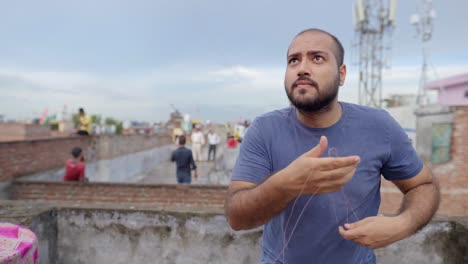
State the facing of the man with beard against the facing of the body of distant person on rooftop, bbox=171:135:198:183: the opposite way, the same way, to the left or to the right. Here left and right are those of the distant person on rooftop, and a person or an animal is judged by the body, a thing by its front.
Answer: the opposite way

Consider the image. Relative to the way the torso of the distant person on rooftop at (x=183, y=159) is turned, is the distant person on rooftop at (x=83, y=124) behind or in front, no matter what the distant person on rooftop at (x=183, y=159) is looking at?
in front

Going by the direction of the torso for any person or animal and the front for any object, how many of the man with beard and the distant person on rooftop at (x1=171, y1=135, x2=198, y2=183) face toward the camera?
1

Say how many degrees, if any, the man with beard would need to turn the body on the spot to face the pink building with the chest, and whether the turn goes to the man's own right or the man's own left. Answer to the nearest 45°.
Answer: approximately 180°

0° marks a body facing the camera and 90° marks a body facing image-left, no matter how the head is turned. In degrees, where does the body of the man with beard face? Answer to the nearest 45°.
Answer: approximately 0°

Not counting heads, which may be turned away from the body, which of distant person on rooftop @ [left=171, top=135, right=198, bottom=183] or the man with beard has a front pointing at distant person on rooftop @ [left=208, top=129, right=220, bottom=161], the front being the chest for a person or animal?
distant person on rooftop @ [left=171, top=135, right=198, bottom=183]

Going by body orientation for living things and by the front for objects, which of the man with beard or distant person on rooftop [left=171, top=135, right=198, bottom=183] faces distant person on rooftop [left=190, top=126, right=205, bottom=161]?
distant person on rooftop [left=171, top=135, right=198, bottom=183]

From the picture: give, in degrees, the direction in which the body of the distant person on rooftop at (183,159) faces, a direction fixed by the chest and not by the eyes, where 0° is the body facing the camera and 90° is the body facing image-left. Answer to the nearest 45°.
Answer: approximately 180°

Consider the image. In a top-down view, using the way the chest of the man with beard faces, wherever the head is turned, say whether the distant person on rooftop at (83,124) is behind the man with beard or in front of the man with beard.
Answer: behind

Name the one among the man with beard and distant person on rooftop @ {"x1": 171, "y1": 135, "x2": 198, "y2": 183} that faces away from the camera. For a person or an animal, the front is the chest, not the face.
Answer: the distant person on rooftop

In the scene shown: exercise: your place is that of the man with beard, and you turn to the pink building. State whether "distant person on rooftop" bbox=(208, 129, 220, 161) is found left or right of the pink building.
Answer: left

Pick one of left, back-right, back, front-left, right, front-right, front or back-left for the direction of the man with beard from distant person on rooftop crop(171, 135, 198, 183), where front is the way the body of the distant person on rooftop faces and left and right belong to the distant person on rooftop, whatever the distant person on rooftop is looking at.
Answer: back
